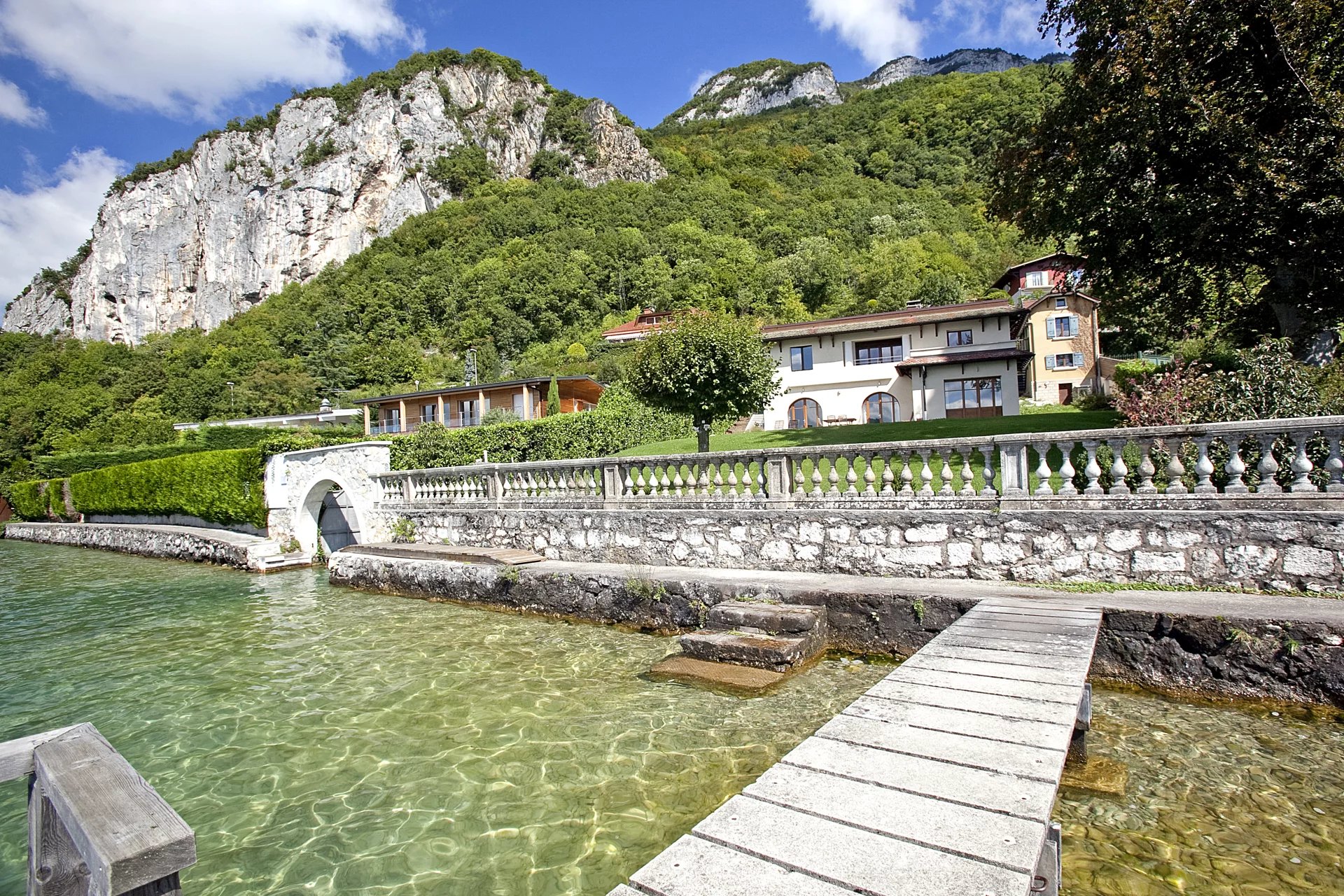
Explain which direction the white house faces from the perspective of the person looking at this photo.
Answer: facing the viewer

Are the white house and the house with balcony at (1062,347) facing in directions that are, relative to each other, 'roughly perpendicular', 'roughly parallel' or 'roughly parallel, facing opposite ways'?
roughly parallel

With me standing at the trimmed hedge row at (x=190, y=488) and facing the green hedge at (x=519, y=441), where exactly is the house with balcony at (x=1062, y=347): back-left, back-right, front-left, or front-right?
front-left

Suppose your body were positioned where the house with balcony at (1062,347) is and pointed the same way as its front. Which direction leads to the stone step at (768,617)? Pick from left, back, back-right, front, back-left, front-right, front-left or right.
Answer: front

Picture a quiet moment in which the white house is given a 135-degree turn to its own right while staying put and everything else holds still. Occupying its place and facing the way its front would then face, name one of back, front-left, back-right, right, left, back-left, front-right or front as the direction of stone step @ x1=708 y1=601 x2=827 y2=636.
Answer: back-left

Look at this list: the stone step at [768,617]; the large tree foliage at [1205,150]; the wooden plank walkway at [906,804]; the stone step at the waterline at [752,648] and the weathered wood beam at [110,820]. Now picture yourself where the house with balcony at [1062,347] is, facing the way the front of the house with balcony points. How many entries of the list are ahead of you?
5

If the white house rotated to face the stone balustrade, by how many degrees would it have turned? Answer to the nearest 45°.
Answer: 0° — it already faces it

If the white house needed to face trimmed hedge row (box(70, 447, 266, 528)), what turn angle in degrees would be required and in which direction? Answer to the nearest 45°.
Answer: approximately 45° to its right

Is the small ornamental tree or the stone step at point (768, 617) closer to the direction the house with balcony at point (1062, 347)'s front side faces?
the stone step

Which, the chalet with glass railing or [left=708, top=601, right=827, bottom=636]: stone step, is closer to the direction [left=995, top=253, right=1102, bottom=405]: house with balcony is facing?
the stone step

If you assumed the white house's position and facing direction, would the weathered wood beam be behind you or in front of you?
in front

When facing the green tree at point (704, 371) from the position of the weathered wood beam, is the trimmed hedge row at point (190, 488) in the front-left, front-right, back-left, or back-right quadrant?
front-left

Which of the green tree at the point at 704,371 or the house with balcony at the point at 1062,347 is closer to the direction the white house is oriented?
the green tree

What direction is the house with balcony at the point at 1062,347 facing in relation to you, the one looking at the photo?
facing the viewer

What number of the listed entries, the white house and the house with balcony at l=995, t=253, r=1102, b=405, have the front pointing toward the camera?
2

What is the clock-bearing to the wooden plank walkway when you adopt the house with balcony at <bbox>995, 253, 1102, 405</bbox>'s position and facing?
The wooden plank walkway is roughly at 12 o'clock from the house with balcony.

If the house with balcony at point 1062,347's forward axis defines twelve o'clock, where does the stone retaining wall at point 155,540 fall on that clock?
The stone retaining wall is roughly at 1 o'clock from the house with balcony.

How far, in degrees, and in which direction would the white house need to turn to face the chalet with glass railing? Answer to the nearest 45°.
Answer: approximately 90° to its right

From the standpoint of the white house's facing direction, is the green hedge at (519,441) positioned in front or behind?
in front
